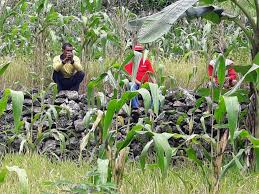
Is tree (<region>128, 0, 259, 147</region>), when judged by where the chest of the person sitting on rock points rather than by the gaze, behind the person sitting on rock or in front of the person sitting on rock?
in front

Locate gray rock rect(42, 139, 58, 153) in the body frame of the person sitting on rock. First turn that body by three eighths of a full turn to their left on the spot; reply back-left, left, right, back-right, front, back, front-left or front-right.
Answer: back-right

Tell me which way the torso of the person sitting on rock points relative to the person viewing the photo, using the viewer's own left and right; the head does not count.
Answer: facing the viewer
